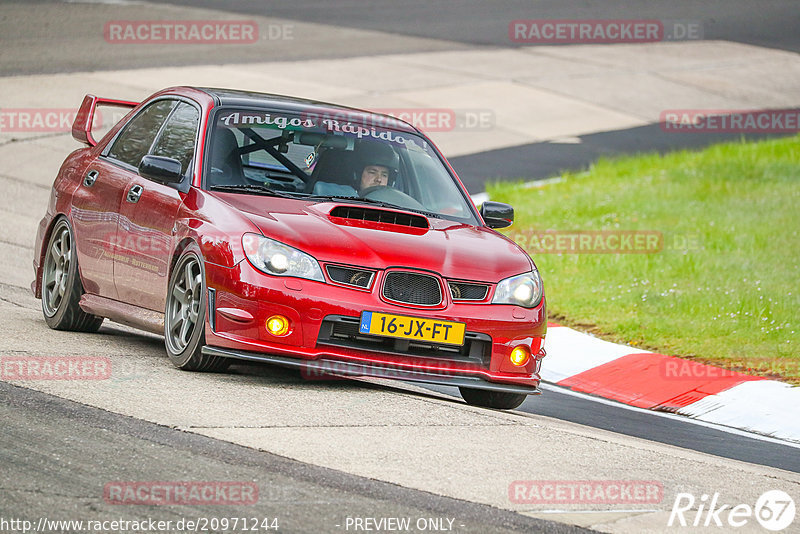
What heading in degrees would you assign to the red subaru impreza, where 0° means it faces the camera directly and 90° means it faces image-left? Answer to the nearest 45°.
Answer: approximately 315°
